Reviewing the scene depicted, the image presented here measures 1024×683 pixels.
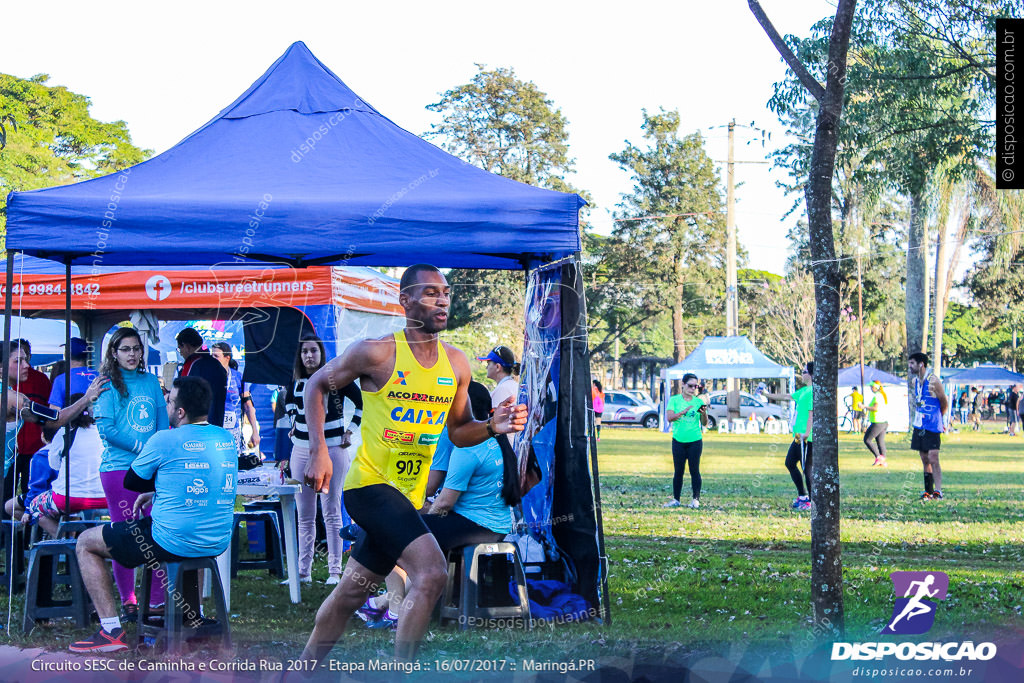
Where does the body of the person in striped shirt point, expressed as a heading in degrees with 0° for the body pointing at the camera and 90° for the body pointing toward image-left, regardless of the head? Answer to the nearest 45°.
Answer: approximately 0°

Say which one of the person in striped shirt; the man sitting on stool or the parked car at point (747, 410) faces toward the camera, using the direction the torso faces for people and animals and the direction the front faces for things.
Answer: the person in striped shirt

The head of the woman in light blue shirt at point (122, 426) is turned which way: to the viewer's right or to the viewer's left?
to the viewer's right

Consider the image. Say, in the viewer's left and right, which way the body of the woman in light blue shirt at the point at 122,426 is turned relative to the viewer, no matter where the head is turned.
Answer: facing the viewer and to the right of the viewer

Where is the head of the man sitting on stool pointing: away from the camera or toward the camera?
away from the camera

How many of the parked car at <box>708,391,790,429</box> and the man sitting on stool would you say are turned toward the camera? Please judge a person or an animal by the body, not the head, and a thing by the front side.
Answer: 0

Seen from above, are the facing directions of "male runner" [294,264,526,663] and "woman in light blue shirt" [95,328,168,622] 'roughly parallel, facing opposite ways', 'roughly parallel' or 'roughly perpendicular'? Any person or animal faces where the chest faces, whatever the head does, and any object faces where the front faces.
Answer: roughly parallel

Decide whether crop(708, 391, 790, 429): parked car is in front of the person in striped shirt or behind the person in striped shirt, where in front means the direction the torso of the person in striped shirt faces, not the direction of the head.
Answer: behind

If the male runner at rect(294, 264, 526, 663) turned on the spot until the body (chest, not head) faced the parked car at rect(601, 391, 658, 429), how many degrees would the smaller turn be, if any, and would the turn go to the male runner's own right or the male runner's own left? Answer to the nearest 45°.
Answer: approximately 135° to the male runner's own left

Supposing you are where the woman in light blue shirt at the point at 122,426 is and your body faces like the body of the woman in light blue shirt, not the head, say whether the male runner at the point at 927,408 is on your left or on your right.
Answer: on your left
